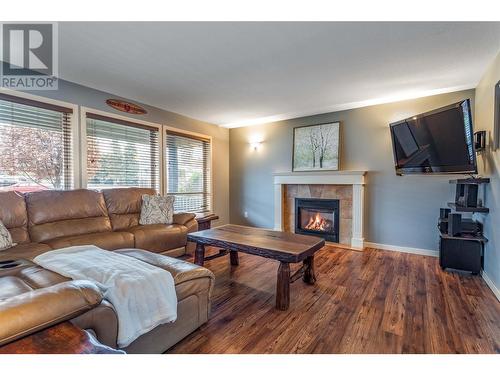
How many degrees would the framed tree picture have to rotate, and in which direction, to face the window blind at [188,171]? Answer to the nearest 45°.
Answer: approximately 45° to its right

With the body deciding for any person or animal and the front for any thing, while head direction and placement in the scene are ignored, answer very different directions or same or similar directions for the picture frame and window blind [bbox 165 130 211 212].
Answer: very different directions

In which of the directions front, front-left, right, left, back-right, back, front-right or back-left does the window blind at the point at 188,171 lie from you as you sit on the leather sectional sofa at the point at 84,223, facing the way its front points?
left

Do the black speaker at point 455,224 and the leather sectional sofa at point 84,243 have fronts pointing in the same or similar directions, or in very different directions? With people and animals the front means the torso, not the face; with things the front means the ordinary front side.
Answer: very different directions

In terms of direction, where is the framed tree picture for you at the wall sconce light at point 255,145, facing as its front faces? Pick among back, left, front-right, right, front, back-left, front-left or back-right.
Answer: front-left

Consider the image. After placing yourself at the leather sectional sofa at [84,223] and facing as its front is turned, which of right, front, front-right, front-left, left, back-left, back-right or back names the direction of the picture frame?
front

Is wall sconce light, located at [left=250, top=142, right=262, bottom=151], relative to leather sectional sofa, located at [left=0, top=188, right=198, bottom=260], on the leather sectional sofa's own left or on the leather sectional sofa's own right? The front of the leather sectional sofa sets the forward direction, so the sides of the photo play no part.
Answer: on the leather sectional sofa's own left

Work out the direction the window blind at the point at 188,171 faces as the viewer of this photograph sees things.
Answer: facing the viewer and to the right of the viewer

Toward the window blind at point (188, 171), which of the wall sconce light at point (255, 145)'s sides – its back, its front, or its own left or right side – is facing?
right

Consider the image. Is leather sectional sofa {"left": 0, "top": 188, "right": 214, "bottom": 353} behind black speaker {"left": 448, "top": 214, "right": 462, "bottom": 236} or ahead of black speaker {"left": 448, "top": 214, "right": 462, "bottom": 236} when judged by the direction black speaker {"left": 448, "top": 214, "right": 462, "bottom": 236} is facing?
ahead

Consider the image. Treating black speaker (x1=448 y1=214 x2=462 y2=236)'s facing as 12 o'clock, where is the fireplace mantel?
The fireplace mantel is roughly at 2 o'clock from the black speaker.

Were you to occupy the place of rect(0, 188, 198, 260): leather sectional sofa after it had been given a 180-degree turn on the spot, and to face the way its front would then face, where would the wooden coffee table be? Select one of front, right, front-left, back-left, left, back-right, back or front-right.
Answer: back

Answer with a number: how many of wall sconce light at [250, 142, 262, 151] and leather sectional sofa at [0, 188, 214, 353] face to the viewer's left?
0

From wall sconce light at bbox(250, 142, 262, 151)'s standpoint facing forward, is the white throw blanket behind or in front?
in front
